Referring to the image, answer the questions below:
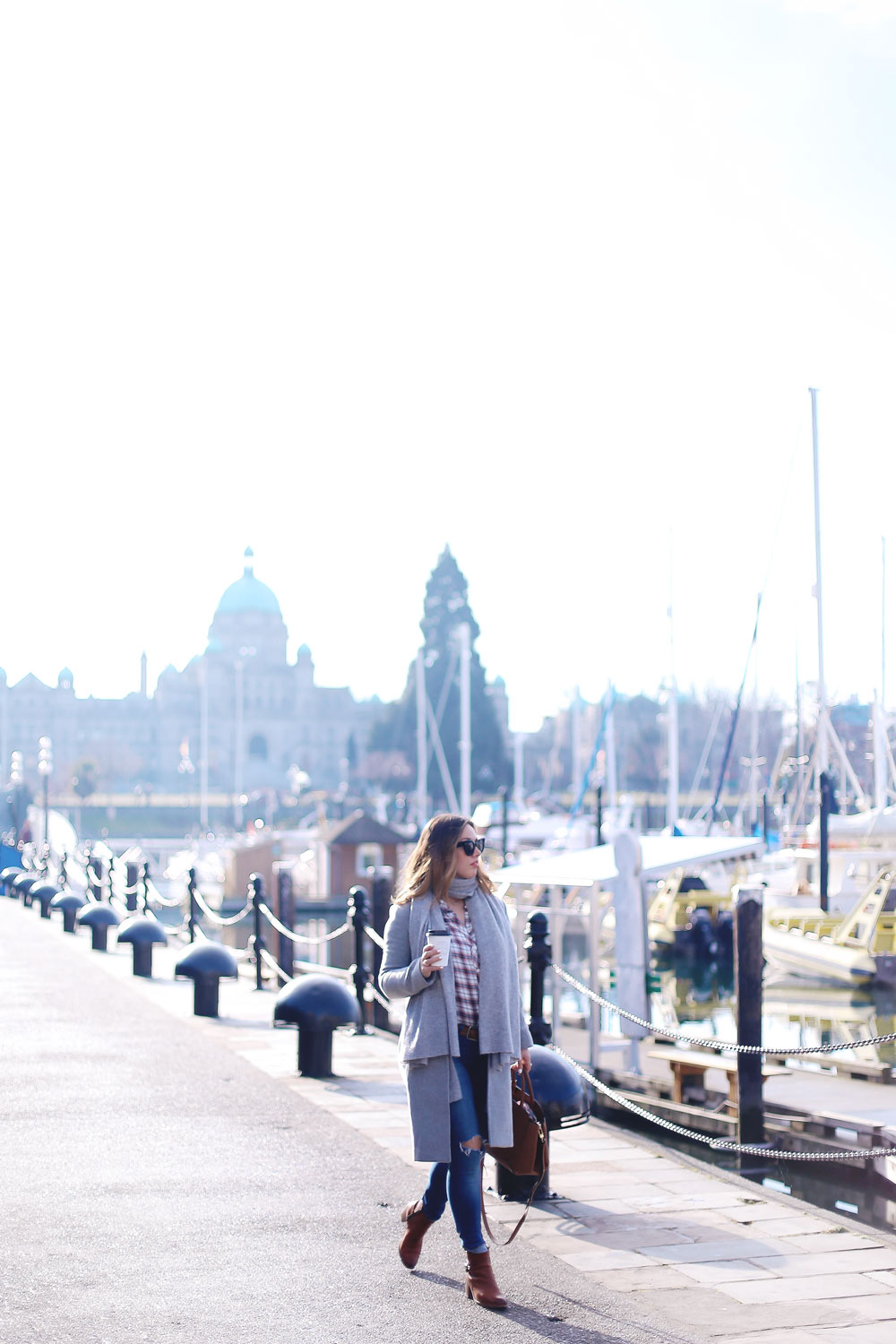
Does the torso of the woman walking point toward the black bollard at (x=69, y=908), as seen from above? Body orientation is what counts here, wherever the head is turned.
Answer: no

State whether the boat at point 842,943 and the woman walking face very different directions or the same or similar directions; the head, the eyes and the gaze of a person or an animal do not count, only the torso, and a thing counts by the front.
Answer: very different directions

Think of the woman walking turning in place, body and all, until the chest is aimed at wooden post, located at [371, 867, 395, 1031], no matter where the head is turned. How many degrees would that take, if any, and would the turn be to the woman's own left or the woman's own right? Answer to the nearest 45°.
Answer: approximately 135° to the woman's own left

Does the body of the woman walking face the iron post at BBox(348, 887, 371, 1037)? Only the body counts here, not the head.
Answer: no

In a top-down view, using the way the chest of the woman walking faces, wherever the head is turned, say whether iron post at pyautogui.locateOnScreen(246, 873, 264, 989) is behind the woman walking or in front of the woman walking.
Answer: behind

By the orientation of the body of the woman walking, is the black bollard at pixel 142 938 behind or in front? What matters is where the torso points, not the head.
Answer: behind

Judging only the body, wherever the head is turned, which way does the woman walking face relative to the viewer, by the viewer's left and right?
facing the viewer and to the right of the viewer

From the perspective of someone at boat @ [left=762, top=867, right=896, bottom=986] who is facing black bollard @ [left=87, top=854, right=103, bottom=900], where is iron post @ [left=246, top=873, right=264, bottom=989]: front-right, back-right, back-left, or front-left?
front-left

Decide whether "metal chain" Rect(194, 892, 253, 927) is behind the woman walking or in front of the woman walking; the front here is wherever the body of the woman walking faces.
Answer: behind

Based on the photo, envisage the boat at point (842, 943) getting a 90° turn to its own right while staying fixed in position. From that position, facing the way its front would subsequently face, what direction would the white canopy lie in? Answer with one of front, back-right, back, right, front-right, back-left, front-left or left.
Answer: back-right

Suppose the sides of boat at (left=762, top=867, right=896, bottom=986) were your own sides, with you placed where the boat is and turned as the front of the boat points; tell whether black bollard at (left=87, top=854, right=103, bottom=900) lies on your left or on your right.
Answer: on your left

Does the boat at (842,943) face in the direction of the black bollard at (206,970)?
no

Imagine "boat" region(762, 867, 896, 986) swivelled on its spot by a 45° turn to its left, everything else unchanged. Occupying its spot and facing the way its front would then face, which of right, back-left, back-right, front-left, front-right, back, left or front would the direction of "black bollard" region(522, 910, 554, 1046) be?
left
